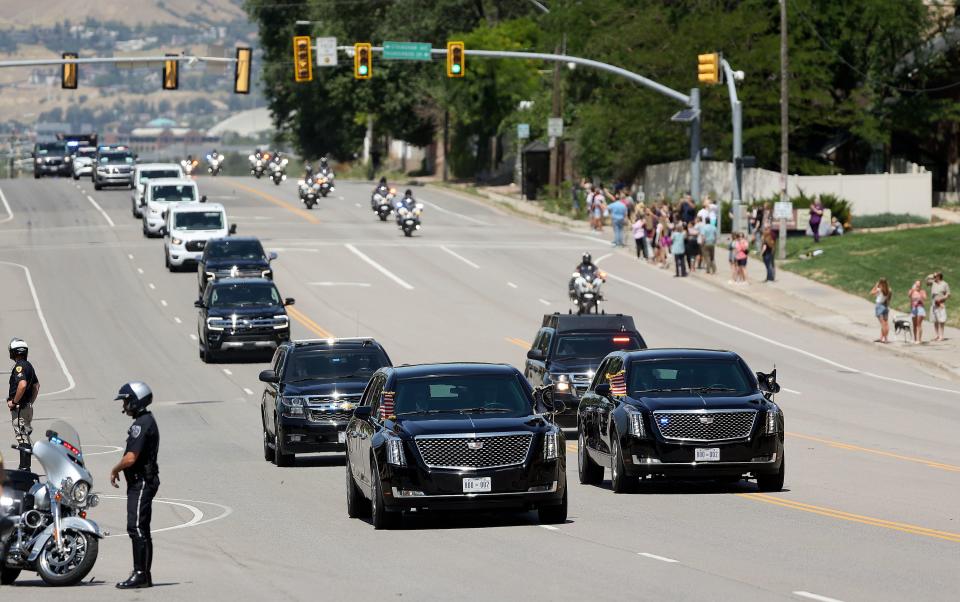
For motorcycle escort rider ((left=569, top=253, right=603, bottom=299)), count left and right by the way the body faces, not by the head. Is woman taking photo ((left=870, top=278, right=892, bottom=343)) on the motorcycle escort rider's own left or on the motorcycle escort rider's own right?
on the motorcycle escort rider's own left

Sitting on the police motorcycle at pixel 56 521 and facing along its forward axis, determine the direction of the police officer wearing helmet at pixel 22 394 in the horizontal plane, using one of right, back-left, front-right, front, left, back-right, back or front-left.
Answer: back-left

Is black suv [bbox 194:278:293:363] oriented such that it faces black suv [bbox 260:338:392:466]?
yes

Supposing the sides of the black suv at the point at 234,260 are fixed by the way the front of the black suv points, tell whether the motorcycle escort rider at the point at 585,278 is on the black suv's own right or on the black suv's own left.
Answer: on the black suv's own left

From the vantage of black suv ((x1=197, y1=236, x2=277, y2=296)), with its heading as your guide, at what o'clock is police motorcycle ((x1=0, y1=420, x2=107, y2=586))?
The police motorcycle is roughly at 12 o'clock from the black suv.

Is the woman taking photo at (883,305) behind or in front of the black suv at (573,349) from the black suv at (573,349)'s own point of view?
behind

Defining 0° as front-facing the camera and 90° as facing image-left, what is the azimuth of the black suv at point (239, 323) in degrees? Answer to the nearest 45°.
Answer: approximately 0°

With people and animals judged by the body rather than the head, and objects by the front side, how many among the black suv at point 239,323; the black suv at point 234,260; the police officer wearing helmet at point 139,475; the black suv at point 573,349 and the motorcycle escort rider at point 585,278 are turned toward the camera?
4

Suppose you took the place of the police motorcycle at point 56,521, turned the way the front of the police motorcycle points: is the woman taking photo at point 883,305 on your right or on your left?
on your left
